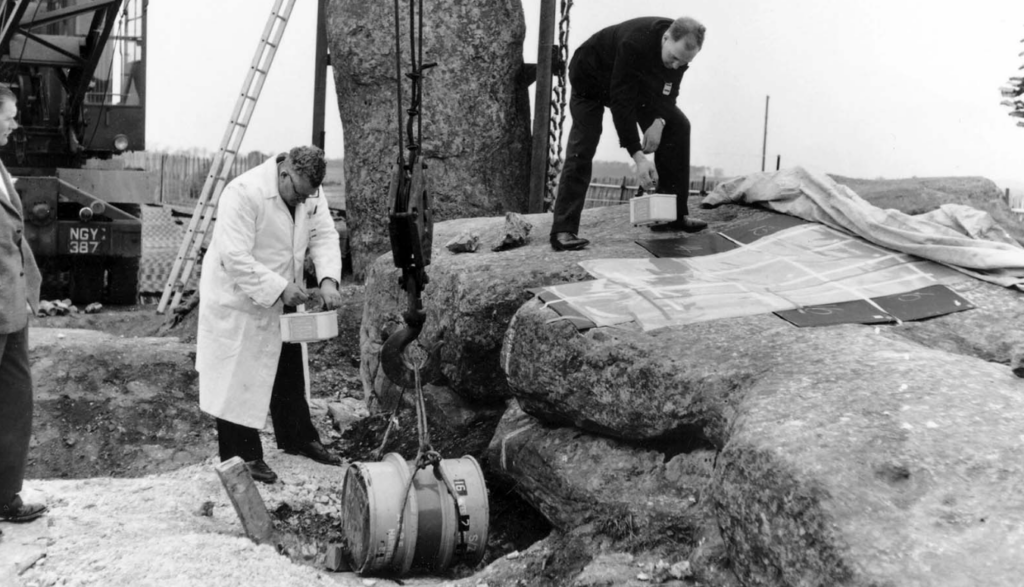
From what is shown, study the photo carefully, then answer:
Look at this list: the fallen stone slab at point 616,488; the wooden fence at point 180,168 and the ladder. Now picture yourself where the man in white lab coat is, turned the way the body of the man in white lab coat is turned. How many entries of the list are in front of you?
1

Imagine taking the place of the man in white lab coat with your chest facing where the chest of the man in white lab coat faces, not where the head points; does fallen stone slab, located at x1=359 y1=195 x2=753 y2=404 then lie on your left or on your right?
on your left

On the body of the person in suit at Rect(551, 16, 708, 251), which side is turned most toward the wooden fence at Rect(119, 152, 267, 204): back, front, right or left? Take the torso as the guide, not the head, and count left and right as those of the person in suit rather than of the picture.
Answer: back

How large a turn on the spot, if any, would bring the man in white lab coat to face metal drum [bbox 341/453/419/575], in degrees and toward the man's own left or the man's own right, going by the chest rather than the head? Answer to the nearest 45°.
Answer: approximately 45° to the man's own right

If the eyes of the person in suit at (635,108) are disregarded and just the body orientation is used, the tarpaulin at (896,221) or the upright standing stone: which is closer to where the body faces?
the tarpaulin

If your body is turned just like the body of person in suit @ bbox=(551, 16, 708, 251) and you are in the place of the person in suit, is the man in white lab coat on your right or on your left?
on your right

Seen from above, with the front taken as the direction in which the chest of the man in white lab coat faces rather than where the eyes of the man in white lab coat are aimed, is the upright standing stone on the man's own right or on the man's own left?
on the man's own left

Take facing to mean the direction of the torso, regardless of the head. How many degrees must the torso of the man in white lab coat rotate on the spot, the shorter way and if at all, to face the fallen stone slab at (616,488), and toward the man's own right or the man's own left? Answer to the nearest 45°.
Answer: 0° — they already face it

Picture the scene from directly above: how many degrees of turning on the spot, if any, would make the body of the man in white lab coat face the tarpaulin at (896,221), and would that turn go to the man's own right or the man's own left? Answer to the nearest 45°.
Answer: approximately 45° to the man's own left

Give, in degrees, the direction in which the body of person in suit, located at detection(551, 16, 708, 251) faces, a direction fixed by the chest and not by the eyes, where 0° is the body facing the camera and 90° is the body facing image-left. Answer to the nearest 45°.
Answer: approximately 315°
